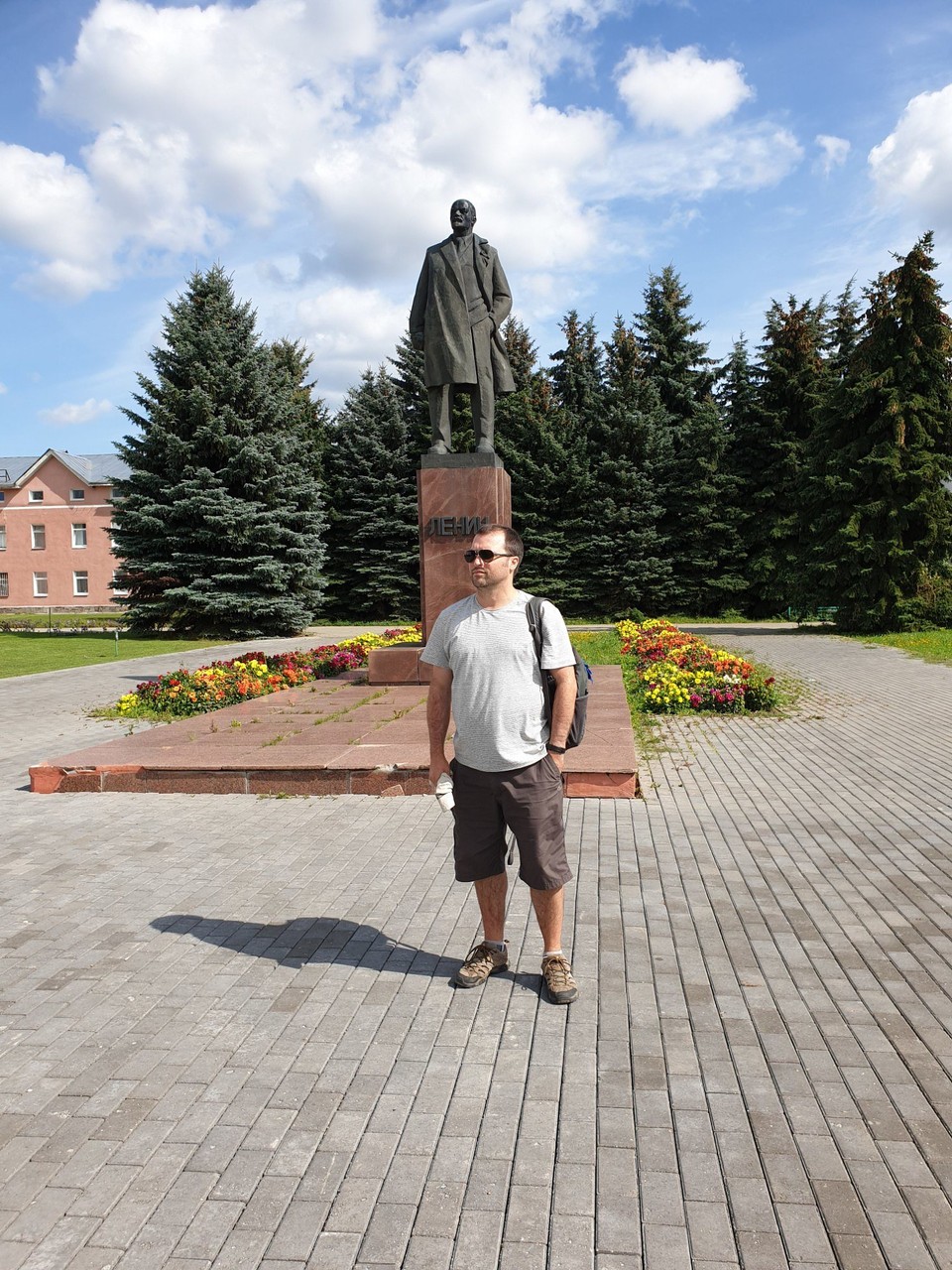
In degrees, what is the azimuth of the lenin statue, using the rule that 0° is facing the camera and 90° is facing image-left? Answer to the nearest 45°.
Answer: approximately 0°

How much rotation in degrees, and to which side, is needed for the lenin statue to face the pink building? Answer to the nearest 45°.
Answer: approximately 135° to its right

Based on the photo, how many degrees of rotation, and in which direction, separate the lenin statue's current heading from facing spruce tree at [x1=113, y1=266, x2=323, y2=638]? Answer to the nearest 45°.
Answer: approximately 135° to its right

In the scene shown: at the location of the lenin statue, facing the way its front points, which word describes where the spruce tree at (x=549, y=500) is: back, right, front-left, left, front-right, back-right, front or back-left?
back

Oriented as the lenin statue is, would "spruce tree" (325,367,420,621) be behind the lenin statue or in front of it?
behind

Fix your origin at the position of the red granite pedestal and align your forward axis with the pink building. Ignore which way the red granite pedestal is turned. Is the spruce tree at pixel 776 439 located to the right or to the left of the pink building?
right

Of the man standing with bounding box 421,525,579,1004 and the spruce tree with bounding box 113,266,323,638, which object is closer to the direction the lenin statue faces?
the man standing

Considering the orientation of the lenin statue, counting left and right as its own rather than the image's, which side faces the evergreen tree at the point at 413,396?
back

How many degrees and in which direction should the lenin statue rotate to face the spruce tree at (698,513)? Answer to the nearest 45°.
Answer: approximately 180°

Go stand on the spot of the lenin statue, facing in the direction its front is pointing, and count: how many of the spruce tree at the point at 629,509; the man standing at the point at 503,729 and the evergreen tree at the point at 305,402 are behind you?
2

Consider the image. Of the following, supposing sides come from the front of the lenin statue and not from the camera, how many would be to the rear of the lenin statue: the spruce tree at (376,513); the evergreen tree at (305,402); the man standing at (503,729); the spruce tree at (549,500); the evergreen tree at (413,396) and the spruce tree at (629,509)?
5

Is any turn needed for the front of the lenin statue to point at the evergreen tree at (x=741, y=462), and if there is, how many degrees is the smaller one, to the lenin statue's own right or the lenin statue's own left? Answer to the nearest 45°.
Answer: approximately 135° to the lenin statue's own left

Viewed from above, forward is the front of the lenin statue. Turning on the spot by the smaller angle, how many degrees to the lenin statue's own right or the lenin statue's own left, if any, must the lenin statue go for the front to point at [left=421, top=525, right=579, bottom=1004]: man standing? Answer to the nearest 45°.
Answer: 0° — it already faces them

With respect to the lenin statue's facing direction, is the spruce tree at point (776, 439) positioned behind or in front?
behind
